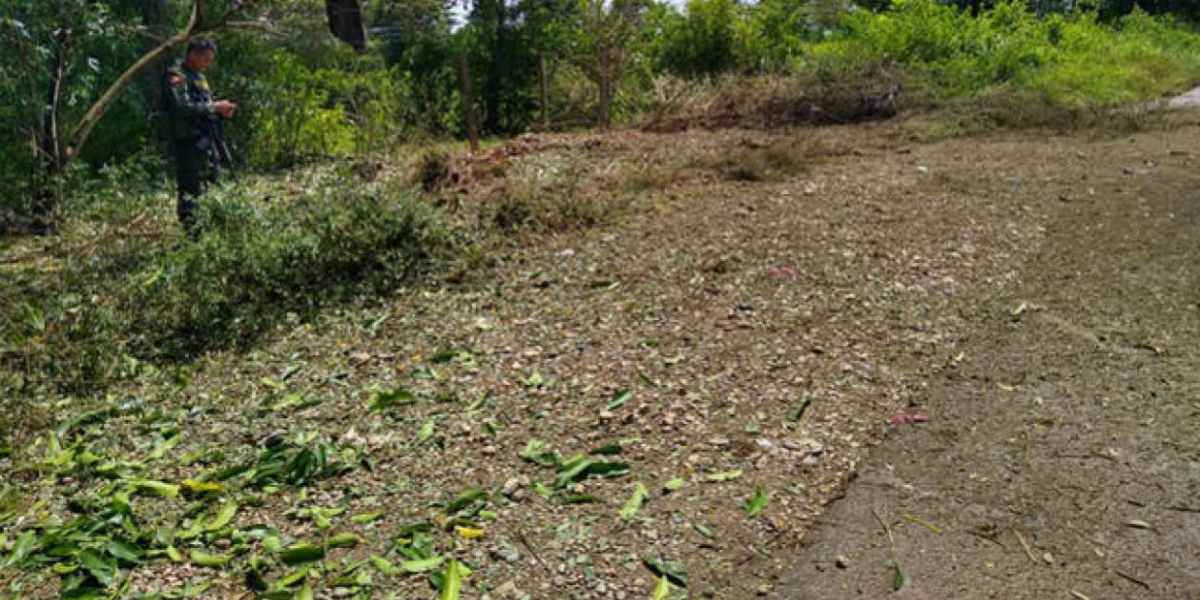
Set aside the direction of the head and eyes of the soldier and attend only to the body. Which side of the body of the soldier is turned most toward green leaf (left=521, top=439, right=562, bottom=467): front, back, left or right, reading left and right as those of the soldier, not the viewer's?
right

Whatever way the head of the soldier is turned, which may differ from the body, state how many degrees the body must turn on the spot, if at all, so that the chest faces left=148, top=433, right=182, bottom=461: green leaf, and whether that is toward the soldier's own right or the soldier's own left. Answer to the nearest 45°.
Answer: approximately 90° to the soldier's own right

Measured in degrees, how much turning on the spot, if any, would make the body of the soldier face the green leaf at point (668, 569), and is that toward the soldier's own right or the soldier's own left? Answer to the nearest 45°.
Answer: approximately 90° to the soldier's own right

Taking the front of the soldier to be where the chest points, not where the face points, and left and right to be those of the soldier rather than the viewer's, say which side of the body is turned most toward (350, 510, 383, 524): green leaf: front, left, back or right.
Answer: right

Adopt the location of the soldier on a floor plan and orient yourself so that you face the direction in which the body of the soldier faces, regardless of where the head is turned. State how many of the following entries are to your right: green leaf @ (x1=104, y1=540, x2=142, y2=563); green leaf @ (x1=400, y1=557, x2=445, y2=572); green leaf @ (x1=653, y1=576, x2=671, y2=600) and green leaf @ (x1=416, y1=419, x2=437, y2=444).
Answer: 4

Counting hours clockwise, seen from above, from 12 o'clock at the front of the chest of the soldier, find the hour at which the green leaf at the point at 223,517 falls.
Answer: The green leaf is roughly at 3 o'clock from the soldier.

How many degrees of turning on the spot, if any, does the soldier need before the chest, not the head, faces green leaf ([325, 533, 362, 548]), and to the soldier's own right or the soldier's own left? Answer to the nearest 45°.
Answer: approximately 90° to the soldier's own right

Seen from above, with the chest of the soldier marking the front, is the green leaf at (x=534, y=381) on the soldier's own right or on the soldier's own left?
on the soldier's own right

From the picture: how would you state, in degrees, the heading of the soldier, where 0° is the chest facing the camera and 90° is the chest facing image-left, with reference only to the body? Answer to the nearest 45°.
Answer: approximately 270°

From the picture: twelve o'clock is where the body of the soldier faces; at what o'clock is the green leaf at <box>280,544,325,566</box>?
The green leaf is roughly at 3 o'clock from the soldier.

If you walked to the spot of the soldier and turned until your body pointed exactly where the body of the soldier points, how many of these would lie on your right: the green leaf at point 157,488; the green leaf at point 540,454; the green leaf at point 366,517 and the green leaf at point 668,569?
4

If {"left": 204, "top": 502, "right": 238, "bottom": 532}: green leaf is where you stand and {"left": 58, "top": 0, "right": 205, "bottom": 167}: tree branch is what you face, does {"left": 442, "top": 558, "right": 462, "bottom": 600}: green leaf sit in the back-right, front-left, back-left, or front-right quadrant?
back-right

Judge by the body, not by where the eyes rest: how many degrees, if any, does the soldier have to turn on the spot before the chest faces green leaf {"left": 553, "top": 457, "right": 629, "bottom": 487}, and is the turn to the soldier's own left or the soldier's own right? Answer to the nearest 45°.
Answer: approximately 90° to the soldier's own right
